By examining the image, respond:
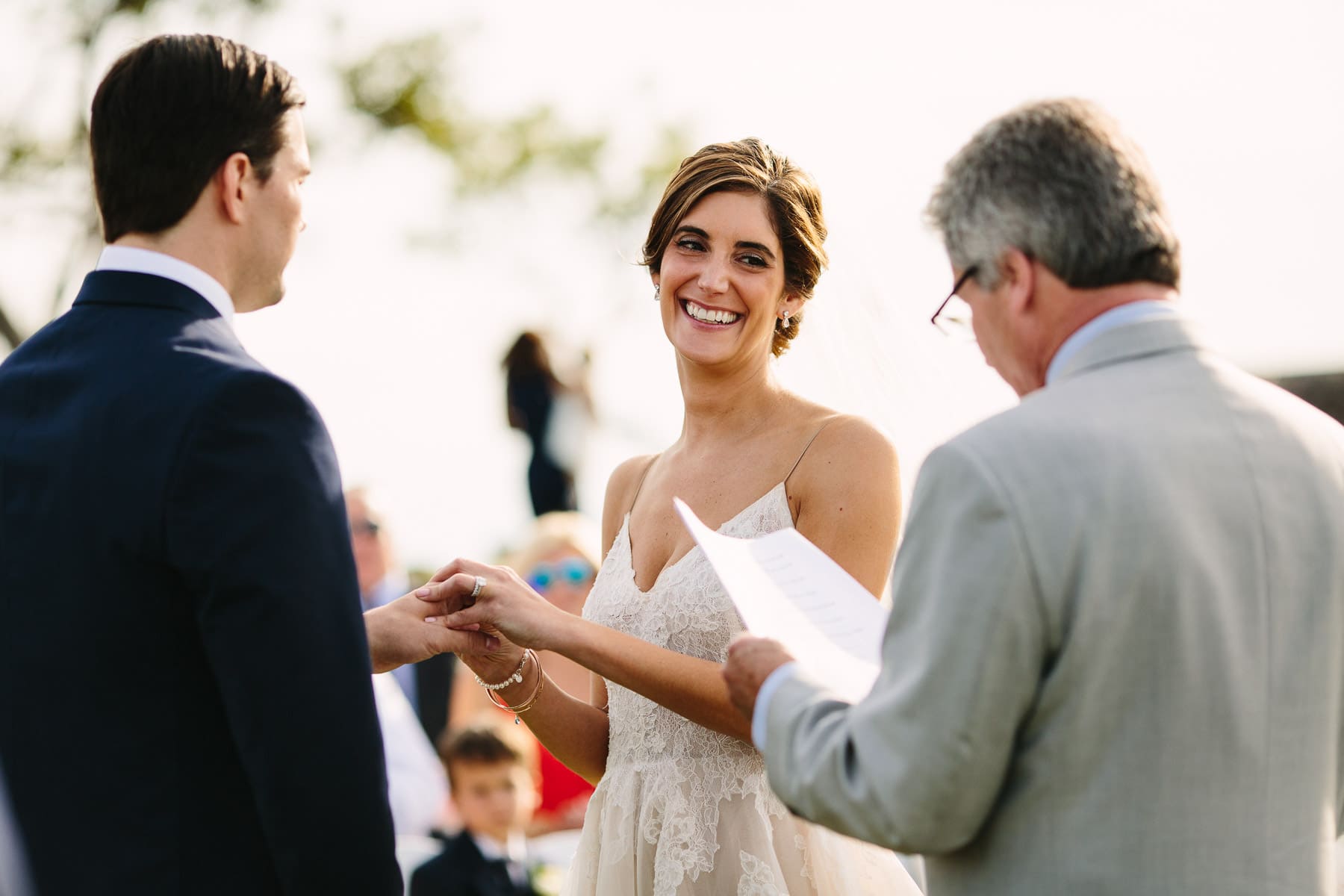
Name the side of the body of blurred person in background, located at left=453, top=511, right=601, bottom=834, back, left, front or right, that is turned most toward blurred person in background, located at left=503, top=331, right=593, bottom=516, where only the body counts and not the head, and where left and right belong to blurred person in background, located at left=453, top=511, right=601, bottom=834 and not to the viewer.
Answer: back

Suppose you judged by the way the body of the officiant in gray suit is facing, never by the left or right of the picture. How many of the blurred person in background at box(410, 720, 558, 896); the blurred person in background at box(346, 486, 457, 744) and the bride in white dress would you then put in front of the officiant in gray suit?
3

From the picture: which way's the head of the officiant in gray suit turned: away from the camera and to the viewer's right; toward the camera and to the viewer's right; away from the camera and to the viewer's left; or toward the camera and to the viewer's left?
away from the camera and to the viewer's left

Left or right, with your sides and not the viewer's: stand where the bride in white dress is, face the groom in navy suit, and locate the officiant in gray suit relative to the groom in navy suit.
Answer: left

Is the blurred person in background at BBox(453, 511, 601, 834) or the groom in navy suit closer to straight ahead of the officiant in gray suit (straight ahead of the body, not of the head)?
the blurred person in background

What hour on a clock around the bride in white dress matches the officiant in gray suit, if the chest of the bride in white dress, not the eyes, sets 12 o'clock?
The officiant in gray suit is roughly at 10 o'clock from the bride in white dress.

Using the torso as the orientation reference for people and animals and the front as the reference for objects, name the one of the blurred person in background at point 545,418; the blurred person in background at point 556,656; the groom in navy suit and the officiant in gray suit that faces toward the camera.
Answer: the blurred person in background at point 556,656

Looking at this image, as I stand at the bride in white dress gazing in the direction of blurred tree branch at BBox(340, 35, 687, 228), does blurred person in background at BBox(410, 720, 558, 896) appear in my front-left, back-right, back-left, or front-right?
front-left

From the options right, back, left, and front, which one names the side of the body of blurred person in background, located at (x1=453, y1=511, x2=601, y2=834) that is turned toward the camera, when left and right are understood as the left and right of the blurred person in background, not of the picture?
front

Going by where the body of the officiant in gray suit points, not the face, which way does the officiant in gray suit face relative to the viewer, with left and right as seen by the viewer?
facing away from the viewer and to the left of the viewer
